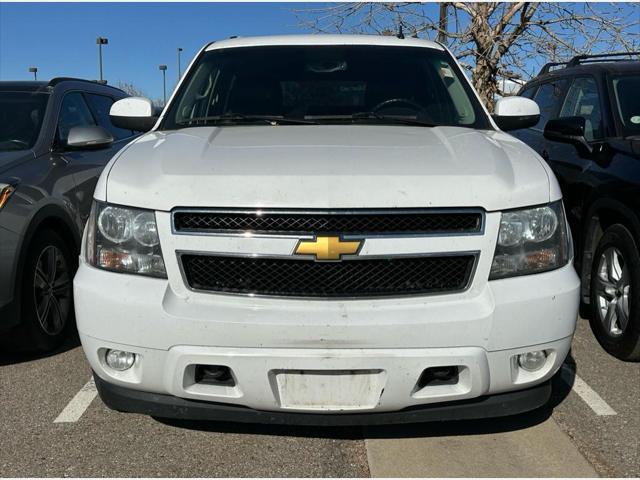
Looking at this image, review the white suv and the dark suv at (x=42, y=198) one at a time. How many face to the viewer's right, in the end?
0

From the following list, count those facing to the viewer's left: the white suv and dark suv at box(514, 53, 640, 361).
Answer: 0

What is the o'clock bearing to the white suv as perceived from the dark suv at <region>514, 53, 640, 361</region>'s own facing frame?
The white suv is roughly at 2 o'clock from the dark suv.

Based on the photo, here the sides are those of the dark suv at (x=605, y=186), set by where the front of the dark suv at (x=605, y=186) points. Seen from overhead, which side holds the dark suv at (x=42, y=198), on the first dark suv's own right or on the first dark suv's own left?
on the first dark suv's own right

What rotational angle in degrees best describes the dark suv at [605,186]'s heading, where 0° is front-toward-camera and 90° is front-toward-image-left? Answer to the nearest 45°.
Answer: approximately 315°

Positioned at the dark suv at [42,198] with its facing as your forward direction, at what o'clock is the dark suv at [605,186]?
the dark suv at [605,186] is roughly at 8 o'clock from the dark suv at [42,198].

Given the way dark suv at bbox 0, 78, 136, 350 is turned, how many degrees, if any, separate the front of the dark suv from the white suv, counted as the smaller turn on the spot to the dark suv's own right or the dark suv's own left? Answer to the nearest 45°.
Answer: approximately 90° to the dark suv's own left

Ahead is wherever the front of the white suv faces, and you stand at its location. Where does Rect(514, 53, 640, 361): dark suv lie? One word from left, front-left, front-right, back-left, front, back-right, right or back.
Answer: back-left
